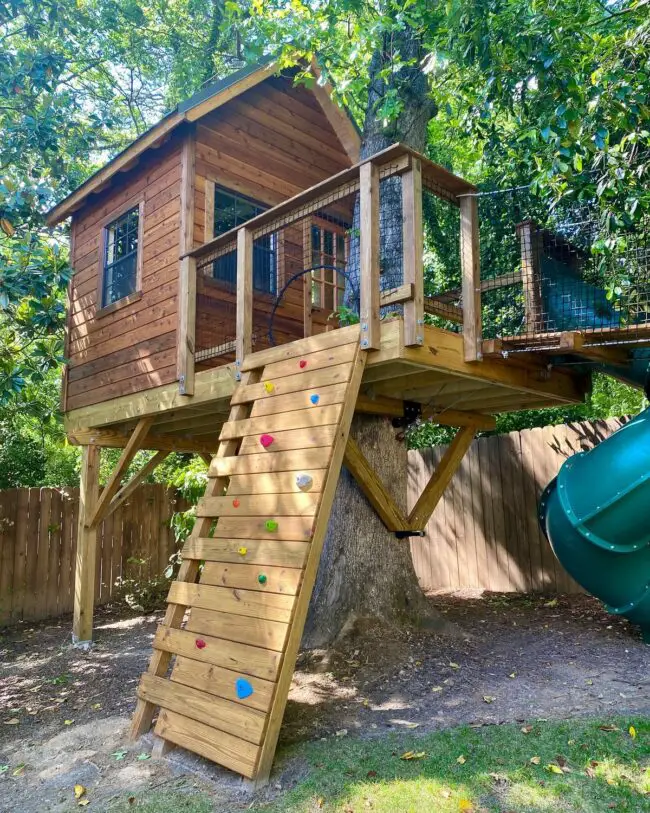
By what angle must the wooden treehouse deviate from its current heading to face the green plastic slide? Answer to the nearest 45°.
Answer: approximately 45° to its left

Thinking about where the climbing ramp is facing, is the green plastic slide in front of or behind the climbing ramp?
behind

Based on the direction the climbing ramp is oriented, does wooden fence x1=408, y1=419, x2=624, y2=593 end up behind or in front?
behind

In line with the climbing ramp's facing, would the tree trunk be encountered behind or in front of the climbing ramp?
behind

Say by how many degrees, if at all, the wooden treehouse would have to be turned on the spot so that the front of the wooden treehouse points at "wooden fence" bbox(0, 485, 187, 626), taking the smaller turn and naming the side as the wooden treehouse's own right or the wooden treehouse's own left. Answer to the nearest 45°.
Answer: approximately 180°

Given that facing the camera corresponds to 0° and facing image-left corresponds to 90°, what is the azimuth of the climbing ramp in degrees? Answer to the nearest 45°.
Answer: approximately 45°

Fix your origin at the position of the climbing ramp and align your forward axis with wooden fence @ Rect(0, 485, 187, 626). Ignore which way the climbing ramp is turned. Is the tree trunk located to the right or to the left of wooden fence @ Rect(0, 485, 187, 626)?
right

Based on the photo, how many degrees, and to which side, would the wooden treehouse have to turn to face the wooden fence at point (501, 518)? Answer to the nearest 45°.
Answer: approximately 90° to its left

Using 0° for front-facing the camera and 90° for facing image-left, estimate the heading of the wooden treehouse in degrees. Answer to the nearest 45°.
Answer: approximately 315°
